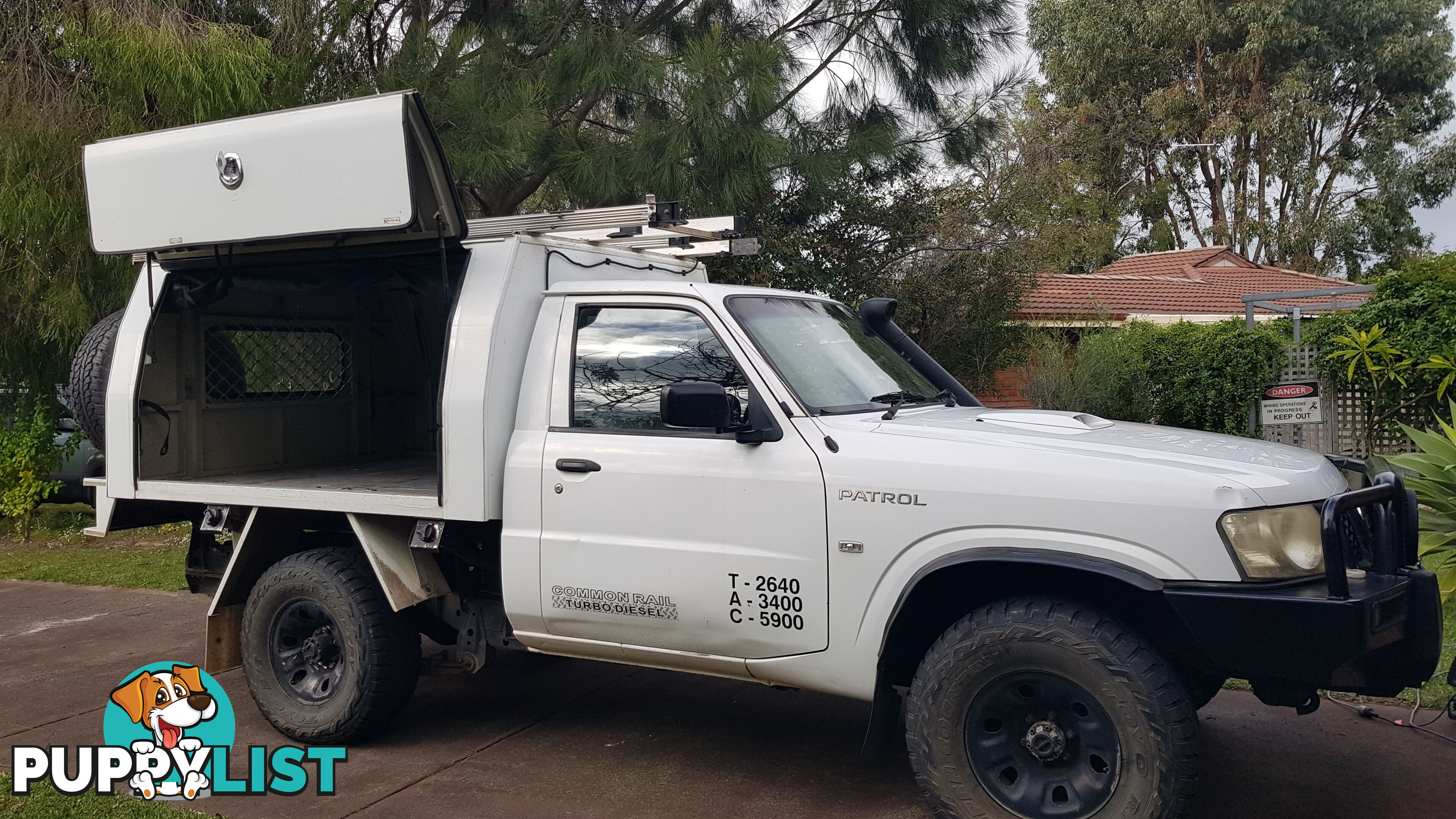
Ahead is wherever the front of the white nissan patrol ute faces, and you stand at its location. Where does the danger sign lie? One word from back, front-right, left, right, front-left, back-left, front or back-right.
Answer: left

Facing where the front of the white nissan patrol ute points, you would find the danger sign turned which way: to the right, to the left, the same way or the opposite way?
to the right

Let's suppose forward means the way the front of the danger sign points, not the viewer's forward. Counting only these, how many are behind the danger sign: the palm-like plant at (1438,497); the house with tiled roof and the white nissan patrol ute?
1

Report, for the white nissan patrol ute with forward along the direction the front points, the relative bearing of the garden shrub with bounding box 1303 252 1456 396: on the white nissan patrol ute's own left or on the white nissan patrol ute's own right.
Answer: on the white nissan patrol ute's own left

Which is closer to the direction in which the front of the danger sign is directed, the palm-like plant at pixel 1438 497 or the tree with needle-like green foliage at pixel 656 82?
the palm-like plant

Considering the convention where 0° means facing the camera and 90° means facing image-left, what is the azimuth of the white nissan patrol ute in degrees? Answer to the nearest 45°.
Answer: approximately 315°

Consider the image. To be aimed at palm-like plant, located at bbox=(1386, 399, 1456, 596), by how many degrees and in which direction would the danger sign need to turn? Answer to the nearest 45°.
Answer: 0° — it already faces it

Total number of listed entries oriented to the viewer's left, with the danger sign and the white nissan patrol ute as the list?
0

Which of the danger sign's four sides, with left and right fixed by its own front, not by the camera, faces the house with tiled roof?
back

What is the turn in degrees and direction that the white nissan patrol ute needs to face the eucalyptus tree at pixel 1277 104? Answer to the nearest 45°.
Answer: approximately 90° to its left

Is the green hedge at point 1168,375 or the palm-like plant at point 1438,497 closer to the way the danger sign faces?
the palm-like plant

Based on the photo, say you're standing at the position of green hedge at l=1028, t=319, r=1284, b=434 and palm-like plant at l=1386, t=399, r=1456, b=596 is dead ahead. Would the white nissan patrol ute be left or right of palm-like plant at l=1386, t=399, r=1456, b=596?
right

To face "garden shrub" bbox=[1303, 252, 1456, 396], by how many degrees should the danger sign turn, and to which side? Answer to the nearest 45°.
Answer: approximately 135° to its left

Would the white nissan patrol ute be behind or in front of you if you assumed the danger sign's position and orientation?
in front

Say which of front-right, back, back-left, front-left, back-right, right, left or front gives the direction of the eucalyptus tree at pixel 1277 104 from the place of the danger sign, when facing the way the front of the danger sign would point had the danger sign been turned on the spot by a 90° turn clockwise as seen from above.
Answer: right

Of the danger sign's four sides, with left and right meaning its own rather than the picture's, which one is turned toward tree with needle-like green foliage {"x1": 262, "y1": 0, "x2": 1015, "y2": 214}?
right

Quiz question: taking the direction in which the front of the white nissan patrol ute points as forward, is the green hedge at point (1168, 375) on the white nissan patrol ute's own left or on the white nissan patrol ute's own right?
on the white nissan patrol ute's own left
